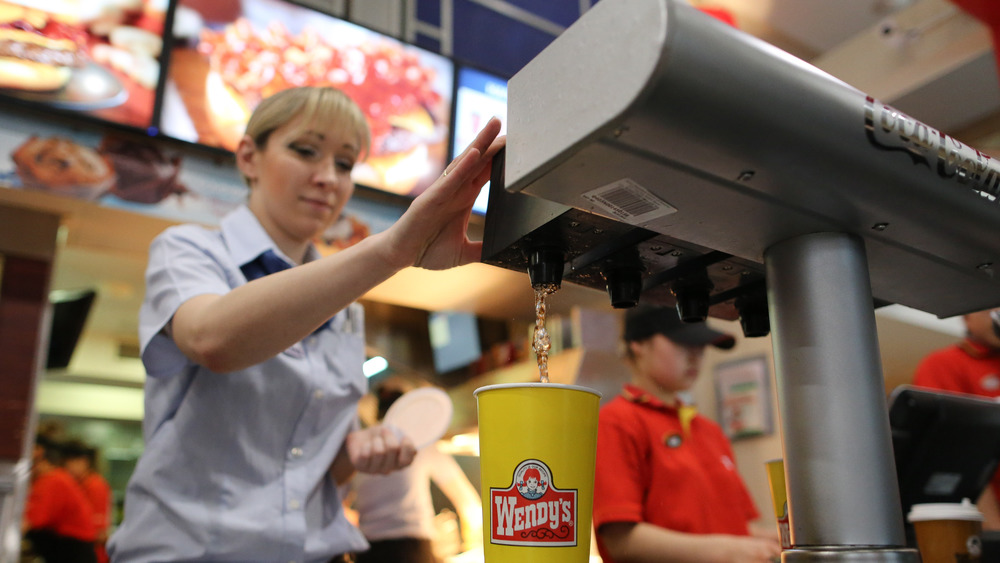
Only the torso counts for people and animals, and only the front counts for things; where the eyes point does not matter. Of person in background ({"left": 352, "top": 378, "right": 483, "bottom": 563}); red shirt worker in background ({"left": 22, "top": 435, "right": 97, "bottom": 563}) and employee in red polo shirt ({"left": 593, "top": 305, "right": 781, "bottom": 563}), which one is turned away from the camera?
the person in background

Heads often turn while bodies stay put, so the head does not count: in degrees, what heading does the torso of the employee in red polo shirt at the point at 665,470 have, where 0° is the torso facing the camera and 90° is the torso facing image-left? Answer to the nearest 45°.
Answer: approximately 315°

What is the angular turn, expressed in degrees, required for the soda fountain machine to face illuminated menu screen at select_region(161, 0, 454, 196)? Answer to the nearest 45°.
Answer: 0° — it already faces it

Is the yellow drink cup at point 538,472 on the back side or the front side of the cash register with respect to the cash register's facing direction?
on the back side

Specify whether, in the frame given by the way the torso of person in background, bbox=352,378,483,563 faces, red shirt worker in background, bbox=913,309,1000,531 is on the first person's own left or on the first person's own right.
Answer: on the first person's own right

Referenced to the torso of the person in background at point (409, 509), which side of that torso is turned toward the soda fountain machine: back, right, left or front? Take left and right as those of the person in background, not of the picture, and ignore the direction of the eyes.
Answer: back

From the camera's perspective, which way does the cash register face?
away from the camera

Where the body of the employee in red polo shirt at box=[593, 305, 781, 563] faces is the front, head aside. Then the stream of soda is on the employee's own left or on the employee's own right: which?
on the employee's own right

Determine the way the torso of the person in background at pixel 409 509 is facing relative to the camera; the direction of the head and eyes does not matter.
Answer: away from the camera
